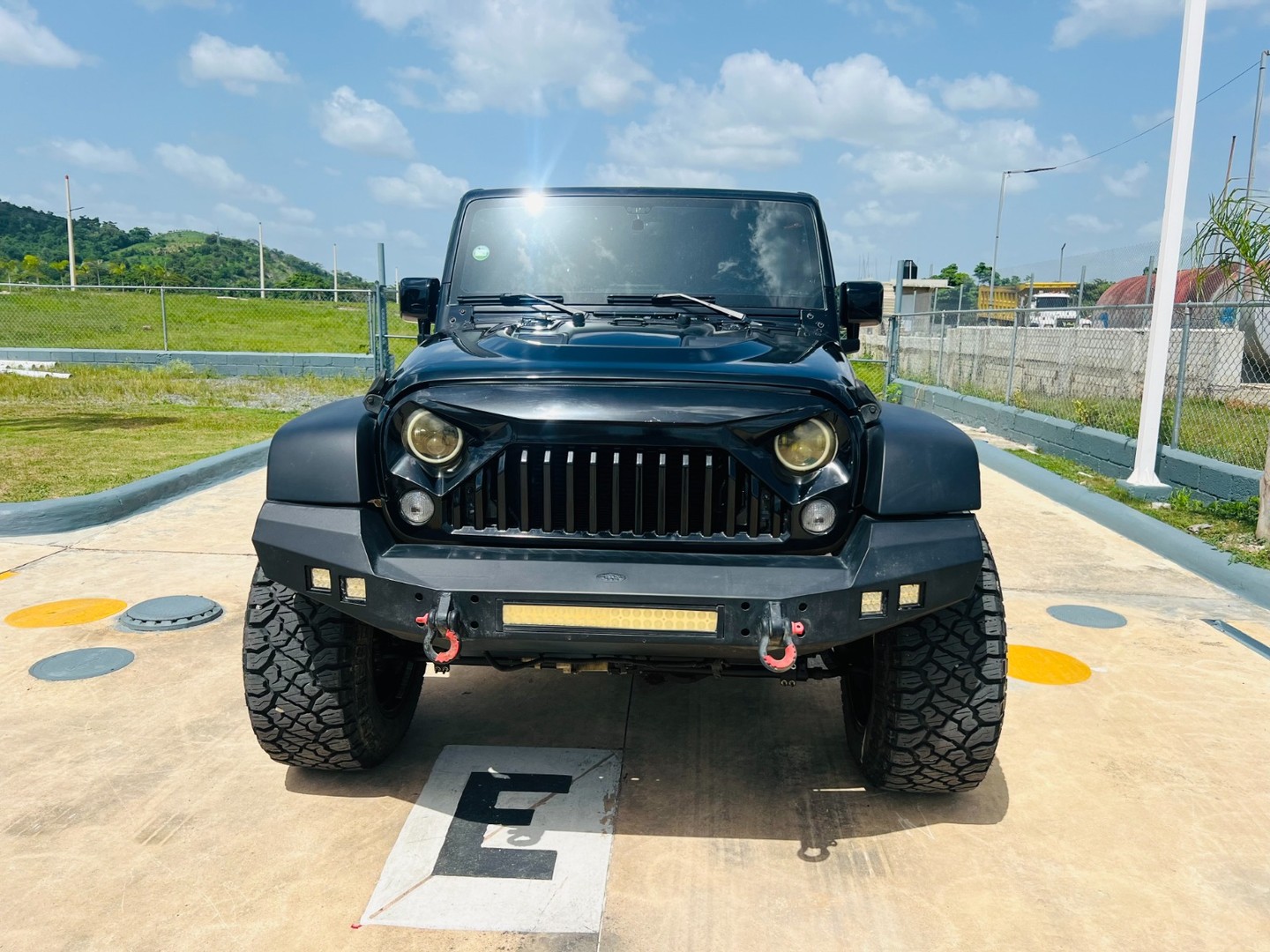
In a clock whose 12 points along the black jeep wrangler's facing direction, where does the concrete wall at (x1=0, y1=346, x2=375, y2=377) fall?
The concrete wall is roughly at 5 o'clock from the black jeep wrangler.

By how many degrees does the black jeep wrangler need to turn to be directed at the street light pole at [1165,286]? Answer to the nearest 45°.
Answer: approximately 135° to its left

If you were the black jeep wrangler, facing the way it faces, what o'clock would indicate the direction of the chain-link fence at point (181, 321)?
The chain-link fence is roughly at 5 o'clock from the black jeep wrangler.

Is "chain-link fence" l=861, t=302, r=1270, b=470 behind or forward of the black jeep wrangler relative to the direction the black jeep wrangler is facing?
behind

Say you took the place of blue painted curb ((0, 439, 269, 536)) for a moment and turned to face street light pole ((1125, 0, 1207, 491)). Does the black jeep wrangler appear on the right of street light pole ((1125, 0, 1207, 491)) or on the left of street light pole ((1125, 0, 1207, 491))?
right

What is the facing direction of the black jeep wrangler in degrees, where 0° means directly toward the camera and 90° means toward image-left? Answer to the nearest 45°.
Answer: approximately 0°

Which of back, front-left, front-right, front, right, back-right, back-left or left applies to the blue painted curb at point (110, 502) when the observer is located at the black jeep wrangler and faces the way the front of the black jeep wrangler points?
back-right

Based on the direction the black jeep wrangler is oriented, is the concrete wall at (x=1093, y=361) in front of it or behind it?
behind
